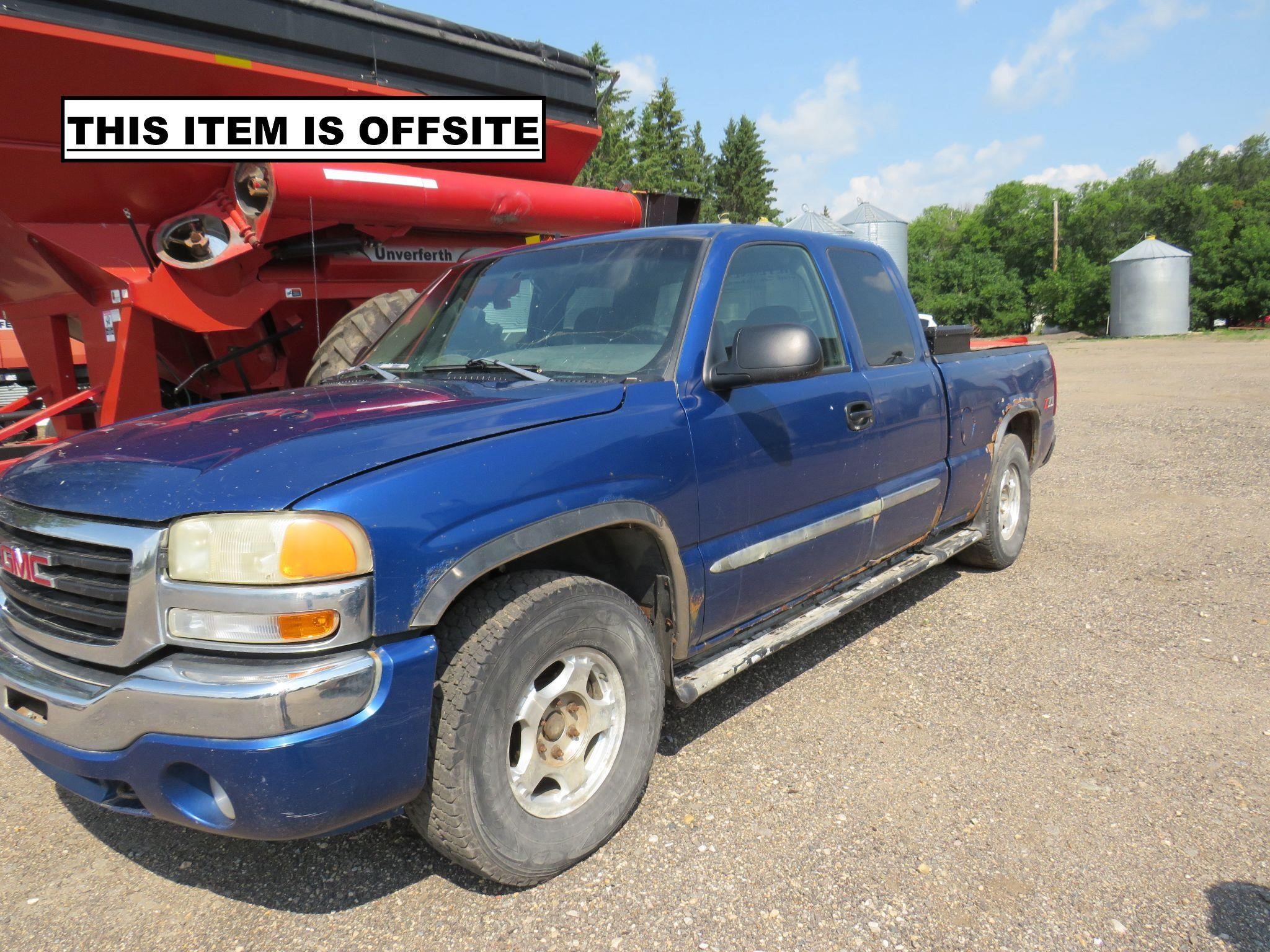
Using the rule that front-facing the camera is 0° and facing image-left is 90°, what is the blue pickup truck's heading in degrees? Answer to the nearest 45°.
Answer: approximately 45°

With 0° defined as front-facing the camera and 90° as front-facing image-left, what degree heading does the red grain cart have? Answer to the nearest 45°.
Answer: approximately 45°

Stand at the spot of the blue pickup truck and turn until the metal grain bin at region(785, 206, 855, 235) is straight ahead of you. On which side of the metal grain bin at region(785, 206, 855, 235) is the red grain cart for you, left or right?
left

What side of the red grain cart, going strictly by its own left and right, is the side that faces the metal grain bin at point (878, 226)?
back

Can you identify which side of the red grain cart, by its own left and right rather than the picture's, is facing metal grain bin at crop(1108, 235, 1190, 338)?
back

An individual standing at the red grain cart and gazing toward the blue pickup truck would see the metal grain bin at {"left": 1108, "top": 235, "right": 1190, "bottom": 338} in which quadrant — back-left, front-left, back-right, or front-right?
back-left

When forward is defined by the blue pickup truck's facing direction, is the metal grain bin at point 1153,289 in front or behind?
behind

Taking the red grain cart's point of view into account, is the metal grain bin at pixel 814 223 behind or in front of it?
behind

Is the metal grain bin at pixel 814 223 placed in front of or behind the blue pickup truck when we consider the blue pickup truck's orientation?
behind
